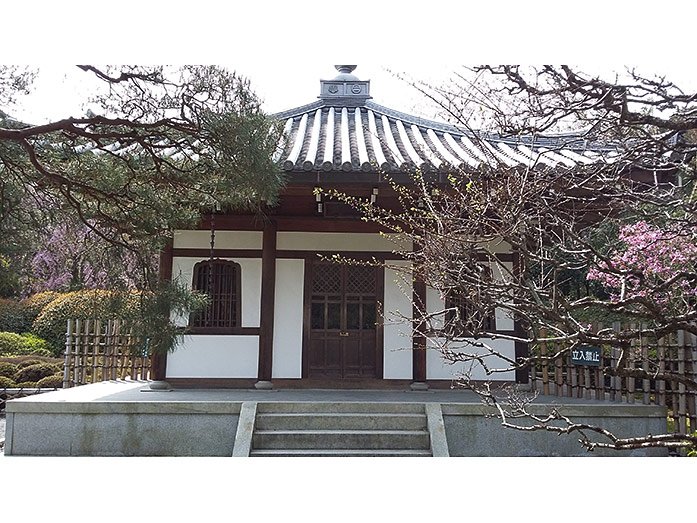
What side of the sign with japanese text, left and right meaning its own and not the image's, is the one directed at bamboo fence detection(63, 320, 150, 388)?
right

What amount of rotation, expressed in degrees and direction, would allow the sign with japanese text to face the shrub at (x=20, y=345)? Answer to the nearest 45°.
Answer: approximately 90° to its right

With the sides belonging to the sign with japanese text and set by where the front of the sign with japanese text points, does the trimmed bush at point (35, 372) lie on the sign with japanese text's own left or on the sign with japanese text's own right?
on the sign with japanese text's own right

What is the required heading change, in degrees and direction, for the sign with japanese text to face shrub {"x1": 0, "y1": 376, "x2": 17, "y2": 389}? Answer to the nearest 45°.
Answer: approximately 90° to its right

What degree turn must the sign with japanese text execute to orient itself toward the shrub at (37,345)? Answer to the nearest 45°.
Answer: approximately 90° to its right

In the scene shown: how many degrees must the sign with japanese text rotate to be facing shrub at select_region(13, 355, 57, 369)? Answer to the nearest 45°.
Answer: approximately 90° to its right

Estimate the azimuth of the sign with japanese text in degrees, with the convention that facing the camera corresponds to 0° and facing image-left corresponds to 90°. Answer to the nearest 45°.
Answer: approximately 0°
